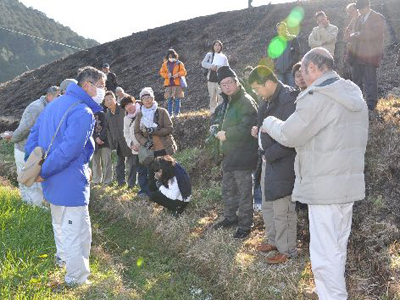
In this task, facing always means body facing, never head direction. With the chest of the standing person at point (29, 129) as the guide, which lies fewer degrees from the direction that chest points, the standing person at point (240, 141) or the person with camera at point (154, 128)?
the person with camera

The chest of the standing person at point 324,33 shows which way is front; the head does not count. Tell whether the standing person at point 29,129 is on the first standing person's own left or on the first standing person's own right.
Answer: on the first standing person's own right

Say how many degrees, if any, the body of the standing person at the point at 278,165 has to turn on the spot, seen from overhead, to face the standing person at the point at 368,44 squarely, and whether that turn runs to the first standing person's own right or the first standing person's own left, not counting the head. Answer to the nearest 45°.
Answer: approximately 135° to the first standing person's own right

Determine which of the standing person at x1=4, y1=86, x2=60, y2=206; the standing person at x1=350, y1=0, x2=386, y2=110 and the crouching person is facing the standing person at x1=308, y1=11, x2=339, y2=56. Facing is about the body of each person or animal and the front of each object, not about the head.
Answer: the standing person at x1=4, y1=86, x2=60, y2=206

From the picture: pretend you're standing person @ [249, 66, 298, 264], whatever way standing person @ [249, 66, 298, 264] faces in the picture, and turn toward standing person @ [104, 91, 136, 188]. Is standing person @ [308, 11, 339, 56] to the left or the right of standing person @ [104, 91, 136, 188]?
right

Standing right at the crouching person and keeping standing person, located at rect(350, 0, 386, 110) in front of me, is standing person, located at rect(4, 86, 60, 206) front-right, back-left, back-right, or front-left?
back-left

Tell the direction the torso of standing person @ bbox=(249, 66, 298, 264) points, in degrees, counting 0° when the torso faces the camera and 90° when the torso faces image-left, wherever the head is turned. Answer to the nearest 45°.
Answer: approximately 90°

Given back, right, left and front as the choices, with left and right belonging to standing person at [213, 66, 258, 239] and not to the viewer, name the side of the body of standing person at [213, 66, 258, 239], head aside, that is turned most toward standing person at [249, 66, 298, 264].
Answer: left

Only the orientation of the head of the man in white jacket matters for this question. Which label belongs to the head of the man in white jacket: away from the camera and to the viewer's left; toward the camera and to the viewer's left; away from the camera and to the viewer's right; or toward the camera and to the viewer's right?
away from the camera and to the viewer's left
